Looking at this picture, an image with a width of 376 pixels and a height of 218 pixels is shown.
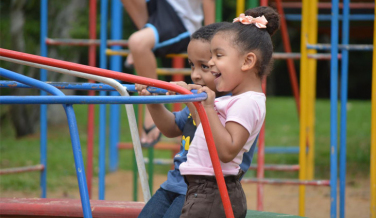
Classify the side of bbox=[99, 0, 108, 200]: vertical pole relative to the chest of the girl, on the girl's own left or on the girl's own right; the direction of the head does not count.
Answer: on the girl's own right

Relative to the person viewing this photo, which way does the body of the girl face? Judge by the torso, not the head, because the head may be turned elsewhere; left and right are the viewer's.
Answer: facing to the left of the viewer
